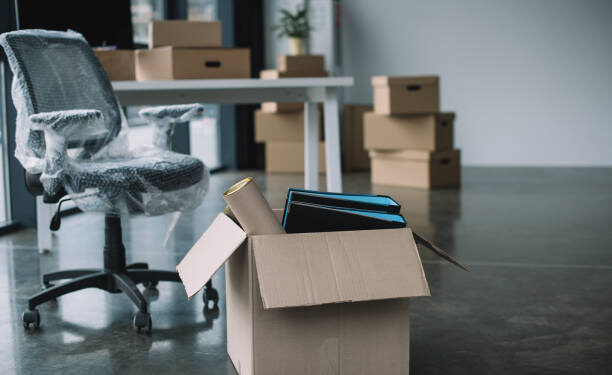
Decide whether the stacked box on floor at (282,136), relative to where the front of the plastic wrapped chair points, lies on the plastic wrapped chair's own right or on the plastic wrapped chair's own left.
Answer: on the plastic wrapped chair's own left

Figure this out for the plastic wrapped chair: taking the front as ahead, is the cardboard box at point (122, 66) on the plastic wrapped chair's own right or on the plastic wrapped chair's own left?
on the plastic wrapped chair's own left

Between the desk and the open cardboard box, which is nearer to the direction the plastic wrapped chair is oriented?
the open cardboard box

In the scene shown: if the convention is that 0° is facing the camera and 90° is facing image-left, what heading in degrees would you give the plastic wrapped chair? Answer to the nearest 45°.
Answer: approximately 315°

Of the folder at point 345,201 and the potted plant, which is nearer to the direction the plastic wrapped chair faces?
the folder

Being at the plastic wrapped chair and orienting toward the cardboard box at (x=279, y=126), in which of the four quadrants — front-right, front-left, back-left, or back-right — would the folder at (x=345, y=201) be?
back-right

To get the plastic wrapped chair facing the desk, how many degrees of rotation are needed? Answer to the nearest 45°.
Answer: approximately 90° to its left

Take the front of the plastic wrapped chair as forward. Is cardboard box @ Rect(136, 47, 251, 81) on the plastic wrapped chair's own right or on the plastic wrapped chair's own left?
on the plastic wrapped chair's own left

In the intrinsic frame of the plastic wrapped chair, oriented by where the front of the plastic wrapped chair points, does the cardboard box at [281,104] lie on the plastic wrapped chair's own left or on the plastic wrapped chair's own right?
on the plastic wrapped chair's own left

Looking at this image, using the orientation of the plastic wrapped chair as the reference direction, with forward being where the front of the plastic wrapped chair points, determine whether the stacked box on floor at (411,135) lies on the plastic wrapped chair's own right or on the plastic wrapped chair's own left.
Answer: on the plastic wrapped chair's own left

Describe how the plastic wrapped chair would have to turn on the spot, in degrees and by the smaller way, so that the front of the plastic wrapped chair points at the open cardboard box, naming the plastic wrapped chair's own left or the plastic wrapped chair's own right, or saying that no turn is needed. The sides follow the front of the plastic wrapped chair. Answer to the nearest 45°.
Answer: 0° — it already faces it

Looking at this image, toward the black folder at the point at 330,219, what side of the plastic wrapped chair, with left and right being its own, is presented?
front

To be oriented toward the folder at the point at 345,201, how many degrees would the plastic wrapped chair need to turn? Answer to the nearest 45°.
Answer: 0° — it already faces it

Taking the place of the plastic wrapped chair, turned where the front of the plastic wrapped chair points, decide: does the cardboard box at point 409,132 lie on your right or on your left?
on your left

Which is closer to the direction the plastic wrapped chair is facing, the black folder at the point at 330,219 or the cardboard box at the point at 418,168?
the black folder
